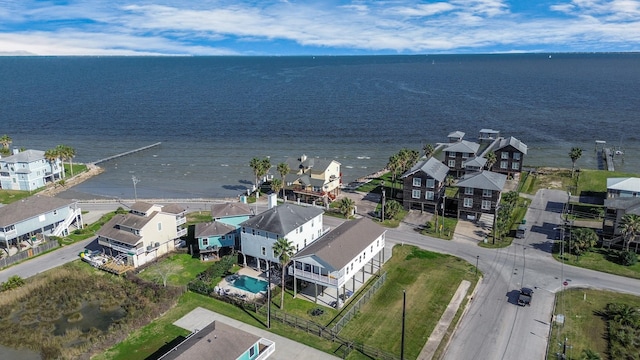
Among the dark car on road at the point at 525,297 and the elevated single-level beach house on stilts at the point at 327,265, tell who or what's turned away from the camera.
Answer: the dark car on road

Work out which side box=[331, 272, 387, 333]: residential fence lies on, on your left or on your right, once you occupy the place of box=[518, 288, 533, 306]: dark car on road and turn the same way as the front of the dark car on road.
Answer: on your left

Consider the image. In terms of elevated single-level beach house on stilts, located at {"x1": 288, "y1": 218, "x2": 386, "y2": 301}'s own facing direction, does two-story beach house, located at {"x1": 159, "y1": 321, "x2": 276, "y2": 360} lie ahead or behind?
ahead

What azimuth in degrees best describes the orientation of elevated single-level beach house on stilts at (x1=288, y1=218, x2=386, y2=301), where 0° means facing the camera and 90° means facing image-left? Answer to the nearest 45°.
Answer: approximately 45°

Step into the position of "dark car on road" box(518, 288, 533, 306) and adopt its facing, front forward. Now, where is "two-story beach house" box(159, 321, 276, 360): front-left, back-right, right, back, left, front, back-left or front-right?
back-left

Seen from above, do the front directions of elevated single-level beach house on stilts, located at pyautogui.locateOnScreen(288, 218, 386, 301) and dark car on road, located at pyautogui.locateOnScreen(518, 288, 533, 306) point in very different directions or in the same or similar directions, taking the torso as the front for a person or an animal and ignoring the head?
very different directions

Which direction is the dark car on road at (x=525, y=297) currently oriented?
away from the camera

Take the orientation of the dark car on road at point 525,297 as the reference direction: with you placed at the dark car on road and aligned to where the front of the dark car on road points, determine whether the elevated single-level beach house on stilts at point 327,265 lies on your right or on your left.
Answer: on your left
